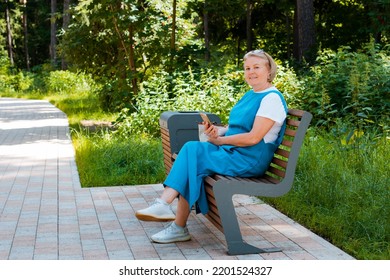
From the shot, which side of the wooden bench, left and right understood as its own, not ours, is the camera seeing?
left

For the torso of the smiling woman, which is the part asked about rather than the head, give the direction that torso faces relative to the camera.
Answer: to the viewer's left

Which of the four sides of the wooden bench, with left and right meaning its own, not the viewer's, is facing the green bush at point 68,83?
right

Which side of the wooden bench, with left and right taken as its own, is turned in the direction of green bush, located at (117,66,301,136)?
right

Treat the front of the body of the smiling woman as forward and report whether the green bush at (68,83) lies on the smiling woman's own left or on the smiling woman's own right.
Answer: on the smiling woman's own right
